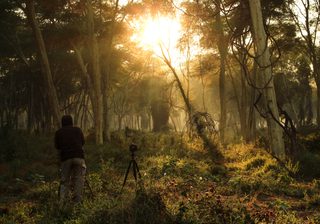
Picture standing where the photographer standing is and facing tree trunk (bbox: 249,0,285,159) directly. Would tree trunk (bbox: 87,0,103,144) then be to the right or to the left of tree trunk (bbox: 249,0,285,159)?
left

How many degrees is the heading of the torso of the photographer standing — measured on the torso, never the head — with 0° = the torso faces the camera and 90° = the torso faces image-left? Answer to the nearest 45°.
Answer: approximately 180°

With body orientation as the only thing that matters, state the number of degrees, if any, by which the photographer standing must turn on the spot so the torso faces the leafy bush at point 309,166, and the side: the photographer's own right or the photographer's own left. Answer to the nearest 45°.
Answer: approximately 90° to the photographer's own right

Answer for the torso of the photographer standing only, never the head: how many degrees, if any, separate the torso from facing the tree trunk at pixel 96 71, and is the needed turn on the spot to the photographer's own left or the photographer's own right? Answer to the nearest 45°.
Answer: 0° — they already face it

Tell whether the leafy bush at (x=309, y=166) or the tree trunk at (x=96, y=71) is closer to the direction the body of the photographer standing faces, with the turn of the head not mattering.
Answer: the tree trunk

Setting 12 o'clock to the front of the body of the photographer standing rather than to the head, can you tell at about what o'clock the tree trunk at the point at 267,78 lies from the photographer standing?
The tree trunk is roughly at 2 o'clock from the photographer standing.
